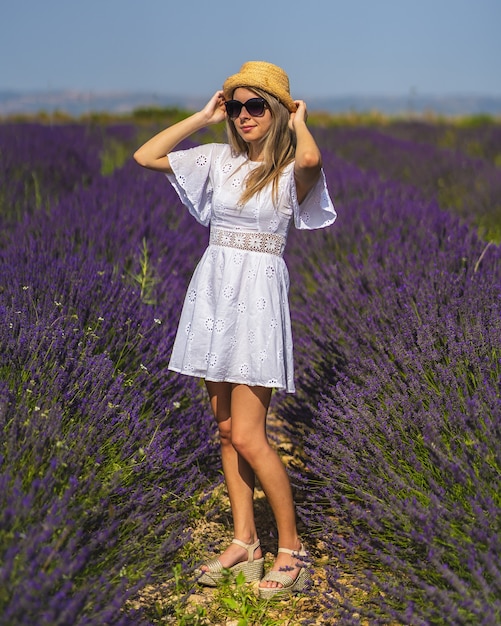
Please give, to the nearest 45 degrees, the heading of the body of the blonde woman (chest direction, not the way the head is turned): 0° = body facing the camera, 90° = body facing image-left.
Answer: approximately 45°
